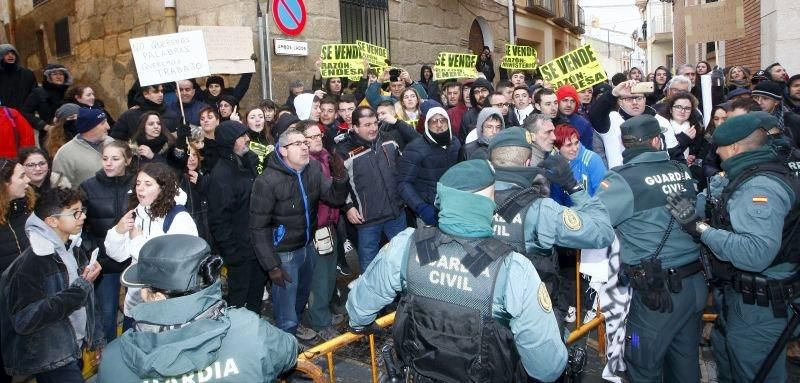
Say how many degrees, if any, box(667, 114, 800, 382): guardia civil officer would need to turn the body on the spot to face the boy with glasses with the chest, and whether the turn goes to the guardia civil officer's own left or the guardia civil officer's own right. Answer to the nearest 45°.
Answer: approximately 45° to the guardia civil officer's own left

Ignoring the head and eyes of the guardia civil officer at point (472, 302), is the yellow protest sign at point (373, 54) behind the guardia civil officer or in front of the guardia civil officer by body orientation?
in front

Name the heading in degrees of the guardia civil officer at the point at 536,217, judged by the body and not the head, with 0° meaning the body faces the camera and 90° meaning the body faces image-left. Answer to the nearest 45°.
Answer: approximately 225°

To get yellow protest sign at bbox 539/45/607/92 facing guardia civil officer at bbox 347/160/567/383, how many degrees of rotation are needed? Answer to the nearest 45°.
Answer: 0° — it already faces them

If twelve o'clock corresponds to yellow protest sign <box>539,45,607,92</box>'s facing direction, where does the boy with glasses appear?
The boy with glasses is roughly at 1 o'clock from the yellow protest sign.

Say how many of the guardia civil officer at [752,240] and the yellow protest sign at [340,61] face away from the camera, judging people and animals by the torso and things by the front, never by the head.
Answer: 0
